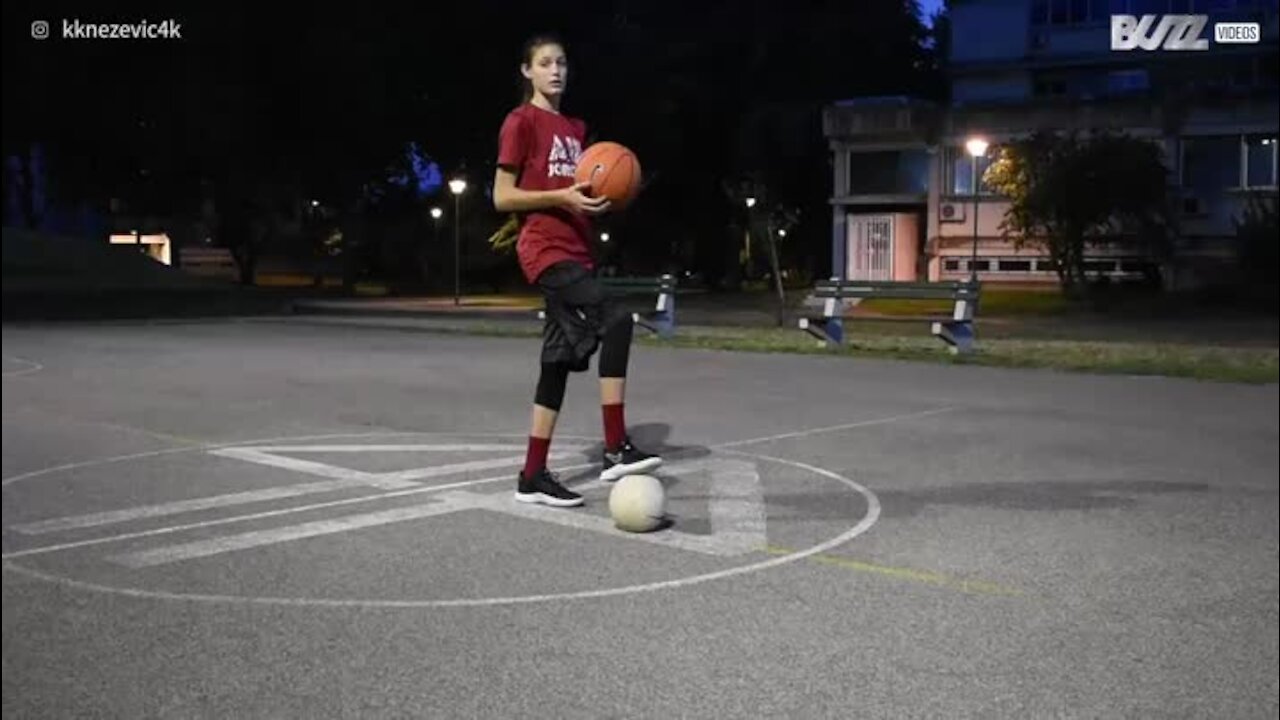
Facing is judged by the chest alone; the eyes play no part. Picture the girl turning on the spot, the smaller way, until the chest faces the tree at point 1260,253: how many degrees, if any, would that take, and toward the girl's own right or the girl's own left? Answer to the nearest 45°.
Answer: approximately 90° to the girl's own left

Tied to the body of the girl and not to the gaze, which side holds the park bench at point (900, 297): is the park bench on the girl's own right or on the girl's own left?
on the girl's own left

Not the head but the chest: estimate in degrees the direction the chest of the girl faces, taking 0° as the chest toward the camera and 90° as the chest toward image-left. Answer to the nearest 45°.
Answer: approximately 315°

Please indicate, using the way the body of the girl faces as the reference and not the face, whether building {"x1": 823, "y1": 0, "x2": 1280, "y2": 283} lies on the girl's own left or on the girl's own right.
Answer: on the girl's own left

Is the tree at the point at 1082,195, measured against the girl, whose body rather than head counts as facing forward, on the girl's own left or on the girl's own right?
on the girl's own left

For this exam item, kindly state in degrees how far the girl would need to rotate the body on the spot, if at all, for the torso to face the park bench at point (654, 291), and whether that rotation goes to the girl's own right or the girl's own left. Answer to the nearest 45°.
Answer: approximately 135° to the girl's own left
